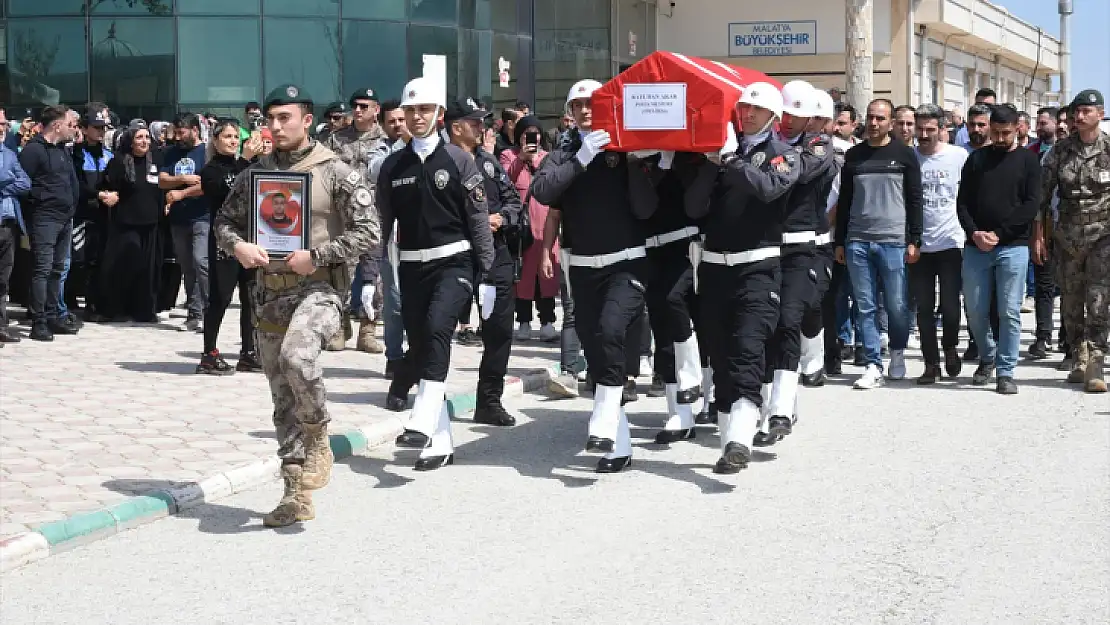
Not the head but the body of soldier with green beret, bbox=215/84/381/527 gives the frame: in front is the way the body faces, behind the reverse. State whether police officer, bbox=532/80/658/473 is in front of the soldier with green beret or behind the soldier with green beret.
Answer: behind

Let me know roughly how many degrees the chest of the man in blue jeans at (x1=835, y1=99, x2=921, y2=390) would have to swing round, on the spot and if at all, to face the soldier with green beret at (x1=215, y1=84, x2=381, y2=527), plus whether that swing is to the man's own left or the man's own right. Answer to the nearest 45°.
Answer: approximately 45° to the man's own right

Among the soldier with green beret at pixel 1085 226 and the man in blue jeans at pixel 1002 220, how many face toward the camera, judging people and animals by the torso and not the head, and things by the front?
2

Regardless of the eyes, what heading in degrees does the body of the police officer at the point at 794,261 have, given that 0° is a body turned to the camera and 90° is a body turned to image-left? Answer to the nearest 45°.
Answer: approximately 45°

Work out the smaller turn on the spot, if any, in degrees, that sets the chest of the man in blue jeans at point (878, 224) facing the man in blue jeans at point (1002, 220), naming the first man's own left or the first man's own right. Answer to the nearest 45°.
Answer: approximately 90° to the first man's own left

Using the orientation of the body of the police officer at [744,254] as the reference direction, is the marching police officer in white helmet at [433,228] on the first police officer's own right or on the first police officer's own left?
on the first police officer's own right

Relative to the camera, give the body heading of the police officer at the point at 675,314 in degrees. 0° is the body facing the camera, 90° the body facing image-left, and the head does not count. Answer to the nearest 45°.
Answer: approximately 45°

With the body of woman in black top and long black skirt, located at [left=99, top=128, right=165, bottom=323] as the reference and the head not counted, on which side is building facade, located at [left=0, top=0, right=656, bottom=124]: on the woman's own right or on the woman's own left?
on the woman's own left

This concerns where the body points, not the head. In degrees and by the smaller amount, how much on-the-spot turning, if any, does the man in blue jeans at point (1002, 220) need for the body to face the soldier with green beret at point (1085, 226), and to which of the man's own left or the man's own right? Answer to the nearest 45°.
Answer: approximately 90° to the man's own left

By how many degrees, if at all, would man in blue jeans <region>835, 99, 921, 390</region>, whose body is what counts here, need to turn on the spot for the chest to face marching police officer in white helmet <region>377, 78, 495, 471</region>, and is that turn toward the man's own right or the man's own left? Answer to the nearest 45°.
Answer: approximately 45° to the man's own right

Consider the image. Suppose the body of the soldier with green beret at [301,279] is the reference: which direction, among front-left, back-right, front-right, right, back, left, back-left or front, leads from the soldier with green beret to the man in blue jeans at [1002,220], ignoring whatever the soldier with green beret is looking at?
back

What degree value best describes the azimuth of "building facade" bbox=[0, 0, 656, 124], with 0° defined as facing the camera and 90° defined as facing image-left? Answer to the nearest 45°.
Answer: approximately 0°
